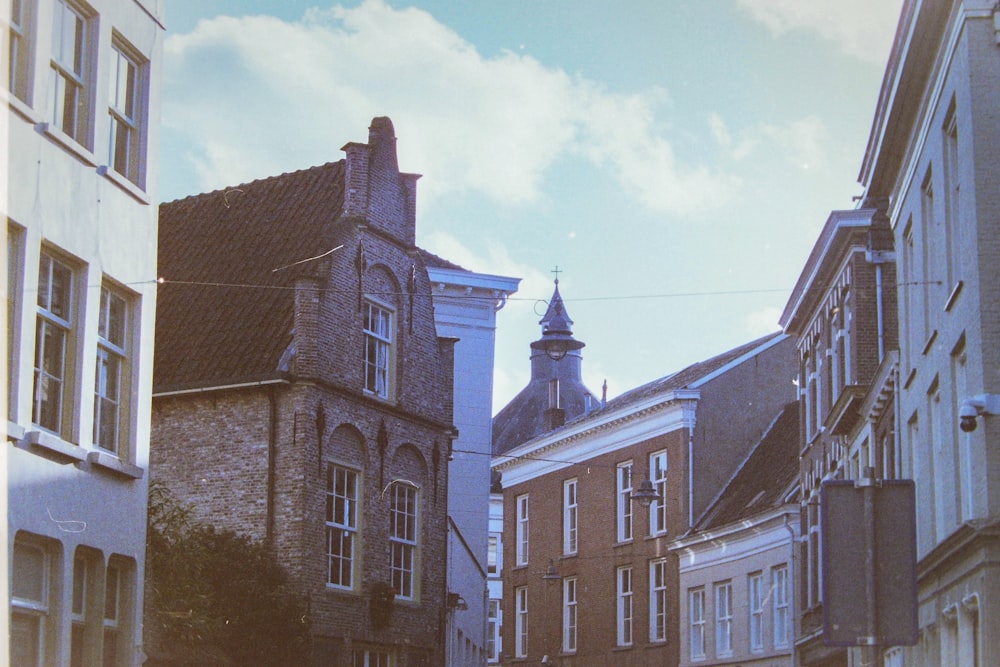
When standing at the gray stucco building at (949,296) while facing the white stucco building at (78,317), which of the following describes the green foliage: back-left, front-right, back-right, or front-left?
front-right

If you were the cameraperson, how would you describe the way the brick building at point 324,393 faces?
facing the viewer and to the right of the viewer

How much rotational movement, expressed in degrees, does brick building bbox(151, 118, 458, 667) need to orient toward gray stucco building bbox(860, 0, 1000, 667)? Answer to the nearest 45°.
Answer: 0° — it already faces it

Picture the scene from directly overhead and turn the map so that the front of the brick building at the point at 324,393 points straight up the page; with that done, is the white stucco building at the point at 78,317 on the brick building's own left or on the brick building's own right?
on the brick building's own right

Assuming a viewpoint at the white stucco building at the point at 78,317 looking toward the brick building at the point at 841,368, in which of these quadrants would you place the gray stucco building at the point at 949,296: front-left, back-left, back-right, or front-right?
front-right

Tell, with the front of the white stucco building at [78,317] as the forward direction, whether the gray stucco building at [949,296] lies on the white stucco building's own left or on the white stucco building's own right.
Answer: on the white stucco building's own left

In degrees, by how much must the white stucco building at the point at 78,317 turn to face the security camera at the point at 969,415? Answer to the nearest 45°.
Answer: approximately 45° to its left

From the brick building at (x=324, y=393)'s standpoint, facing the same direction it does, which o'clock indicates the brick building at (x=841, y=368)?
the brick building at (x=841, y=368) is roughly at 10 o'clock from the brick building at (x=324, y=393).

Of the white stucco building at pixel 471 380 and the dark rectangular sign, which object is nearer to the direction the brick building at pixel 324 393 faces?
the dark rectangular sign

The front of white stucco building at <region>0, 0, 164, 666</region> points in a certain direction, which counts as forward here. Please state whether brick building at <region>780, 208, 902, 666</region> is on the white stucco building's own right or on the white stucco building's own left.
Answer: on the white stucco building's own left

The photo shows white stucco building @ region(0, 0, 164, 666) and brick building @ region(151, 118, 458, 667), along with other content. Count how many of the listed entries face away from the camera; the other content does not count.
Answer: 0

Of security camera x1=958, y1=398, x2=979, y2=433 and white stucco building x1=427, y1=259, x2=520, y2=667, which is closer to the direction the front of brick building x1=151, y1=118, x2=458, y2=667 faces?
the security camera
